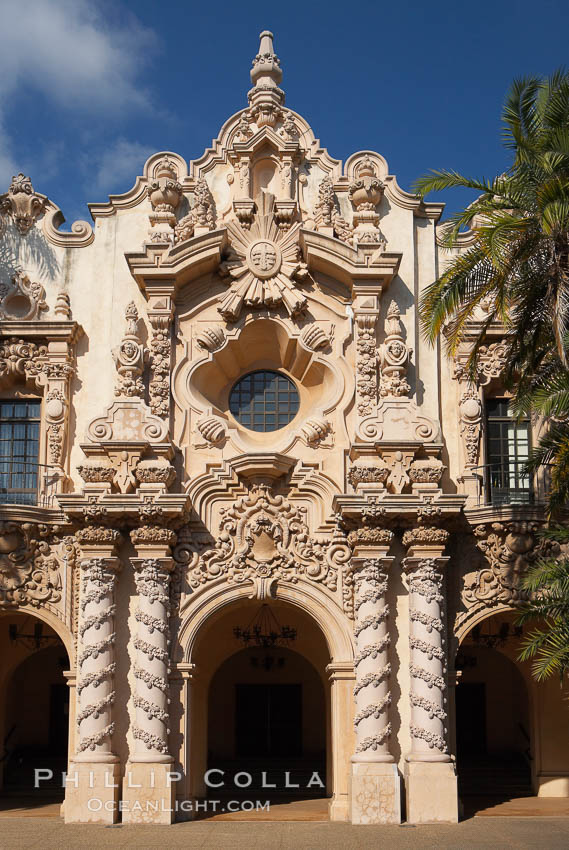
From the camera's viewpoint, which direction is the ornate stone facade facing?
toward the camera

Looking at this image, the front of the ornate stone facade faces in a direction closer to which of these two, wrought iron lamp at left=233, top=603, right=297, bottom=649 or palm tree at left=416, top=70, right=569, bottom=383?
the palm tree

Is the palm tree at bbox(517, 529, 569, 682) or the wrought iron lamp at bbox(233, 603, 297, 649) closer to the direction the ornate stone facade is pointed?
the palm tree

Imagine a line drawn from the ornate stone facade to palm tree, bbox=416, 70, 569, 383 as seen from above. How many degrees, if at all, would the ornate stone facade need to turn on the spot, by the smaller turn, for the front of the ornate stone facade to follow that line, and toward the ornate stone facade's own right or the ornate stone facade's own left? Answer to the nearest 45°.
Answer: approximately 45° to the ornate stone facade's own left

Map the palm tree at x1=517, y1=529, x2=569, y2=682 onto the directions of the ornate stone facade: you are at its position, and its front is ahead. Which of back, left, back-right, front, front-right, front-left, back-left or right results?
front-left
